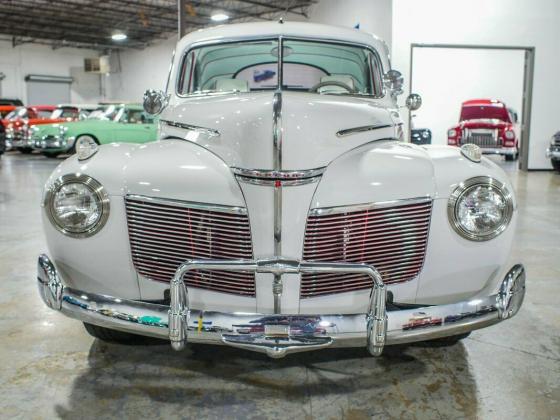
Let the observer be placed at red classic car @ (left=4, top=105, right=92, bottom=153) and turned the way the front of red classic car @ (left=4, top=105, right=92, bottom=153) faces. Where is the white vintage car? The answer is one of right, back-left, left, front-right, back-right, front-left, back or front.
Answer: front-left

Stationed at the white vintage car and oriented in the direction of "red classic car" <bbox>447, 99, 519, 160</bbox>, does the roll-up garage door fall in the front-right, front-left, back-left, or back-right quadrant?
front-left

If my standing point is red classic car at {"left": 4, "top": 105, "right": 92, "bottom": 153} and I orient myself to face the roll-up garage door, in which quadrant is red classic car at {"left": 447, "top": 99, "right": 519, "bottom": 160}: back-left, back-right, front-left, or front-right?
back-right

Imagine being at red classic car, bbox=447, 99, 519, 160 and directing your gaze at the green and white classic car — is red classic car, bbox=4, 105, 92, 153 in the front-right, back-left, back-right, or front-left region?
front-right

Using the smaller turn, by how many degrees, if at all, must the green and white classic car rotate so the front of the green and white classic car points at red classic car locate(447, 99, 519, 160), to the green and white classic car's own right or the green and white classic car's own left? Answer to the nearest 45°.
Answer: approximately 135° to the green and white classic car's own left

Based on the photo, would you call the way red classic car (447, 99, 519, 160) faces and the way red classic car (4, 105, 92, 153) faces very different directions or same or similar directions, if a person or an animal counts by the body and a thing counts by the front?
same or similar directions

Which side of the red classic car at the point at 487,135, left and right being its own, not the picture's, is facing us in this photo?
front

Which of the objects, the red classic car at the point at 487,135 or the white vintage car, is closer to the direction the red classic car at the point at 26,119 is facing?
the white vintage car

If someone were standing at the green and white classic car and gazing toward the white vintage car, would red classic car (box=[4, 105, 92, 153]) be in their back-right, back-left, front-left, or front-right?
back-right

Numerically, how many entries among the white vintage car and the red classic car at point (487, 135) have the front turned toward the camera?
2

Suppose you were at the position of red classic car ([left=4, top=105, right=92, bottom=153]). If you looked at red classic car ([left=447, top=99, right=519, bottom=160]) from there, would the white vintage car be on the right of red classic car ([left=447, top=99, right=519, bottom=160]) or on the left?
right

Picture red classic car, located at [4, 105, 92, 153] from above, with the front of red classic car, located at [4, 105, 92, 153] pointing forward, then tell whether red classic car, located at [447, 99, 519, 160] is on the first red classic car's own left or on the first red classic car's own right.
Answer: on the first red classic car's own left

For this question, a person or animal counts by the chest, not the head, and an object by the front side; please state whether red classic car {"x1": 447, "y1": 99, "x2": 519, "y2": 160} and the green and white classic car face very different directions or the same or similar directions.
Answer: same or similar directions

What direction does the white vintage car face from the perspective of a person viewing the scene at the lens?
facing the viewer

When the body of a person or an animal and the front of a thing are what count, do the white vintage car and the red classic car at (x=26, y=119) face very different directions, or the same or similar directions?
same or similar directions

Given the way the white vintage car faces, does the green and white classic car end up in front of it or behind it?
behind

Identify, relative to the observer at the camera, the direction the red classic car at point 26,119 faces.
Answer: facing the viewer and to the left of the viewer

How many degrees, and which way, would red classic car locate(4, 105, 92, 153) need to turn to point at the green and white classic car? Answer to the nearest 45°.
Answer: approximately 90° to its left
